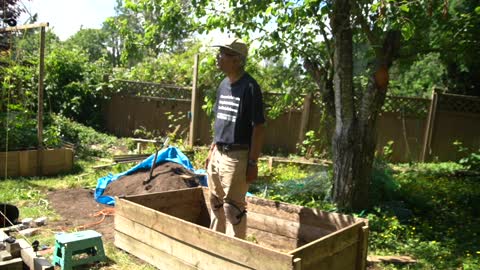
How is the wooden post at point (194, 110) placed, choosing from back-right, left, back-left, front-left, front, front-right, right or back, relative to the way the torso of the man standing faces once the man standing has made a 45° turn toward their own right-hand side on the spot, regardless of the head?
right

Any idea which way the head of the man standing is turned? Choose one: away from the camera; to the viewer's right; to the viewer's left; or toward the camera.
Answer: to the viewer's left

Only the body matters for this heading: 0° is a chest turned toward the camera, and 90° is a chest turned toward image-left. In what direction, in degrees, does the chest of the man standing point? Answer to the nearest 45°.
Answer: approximately 45°

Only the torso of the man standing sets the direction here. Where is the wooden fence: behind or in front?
behind

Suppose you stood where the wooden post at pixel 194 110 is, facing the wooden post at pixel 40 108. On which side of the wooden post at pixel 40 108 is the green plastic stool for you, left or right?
left

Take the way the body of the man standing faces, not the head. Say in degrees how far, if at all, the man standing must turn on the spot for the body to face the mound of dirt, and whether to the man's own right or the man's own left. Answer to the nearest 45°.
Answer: approximately 90° to the man's own right

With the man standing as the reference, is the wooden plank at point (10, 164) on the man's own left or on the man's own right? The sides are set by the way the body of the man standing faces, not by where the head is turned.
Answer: on the man's own right

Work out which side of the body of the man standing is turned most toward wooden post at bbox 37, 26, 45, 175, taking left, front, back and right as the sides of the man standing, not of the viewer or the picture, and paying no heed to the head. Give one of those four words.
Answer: right
